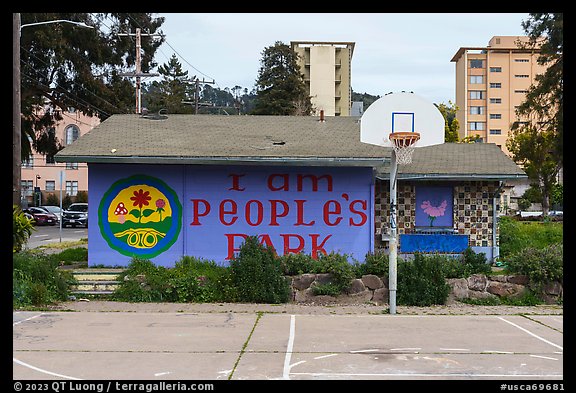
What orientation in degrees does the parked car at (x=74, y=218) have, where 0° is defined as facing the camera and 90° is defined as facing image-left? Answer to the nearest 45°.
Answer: approximately 45°

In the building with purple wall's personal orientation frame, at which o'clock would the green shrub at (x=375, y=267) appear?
The green shrub is roughly at 10 o'clock from the building with purple wall.

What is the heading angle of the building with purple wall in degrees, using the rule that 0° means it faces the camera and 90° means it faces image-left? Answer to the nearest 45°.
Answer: approximately 0°

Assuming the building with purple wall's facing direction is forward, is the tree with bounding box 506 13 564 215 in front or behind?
behind

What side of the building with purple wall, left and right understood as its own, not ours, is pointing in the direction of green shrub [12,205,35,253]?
right

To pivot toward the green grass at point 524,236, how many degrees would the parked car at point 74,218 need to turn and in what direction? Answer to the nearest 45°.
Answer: approximately 90° to its left

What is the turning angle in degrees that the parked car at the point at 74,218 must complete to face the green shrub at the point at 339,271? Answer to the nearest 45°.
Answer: approximately 45° to its left

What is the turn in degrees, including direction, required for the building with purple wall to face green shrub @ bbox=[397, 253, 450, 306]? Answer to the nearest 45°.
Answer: approximately 45° to its left

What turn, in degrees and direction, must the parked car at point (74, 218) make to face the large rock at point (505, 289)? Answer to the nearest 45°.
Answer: approximately 45° to its left

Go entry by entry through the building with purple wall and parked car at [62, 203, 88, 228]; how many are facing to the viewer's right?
0

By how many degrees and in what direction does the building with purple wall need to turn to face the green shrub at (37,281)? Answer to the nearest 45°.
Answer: approximately 45° to its right

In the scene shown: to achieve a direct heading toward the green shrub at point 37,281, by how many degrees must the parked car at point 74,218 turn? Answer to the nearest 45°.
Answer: approximately 45° to its left

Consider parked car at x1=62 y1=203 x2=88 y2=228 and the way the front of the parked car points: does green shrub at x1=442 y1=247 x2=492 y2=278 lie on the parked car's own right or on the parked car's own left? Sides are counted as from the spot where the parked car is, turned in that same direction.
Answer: on the parked car's own left

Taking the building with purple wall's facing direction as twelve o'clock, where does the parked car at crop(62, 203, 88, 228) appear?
The parked car is roughly at 5 o'clock from the building with purple wall.
